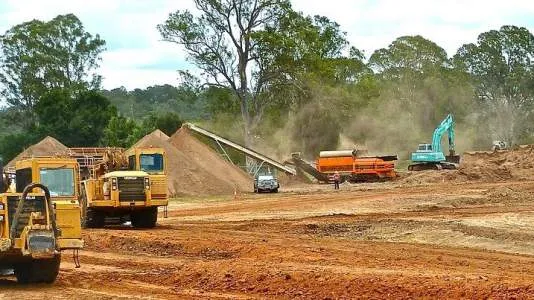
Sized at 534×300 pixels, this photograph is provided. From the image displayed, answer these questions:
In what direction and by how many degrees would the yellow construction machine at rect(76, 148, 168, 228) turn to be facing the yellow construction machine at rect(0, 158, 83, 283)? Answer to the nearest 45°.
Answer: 0° — it already faces it

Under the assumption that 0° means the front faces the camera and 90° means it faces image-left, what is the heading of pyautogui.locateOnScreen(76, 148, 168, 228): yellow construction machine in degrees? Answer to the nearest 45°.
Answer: approximately 0°
